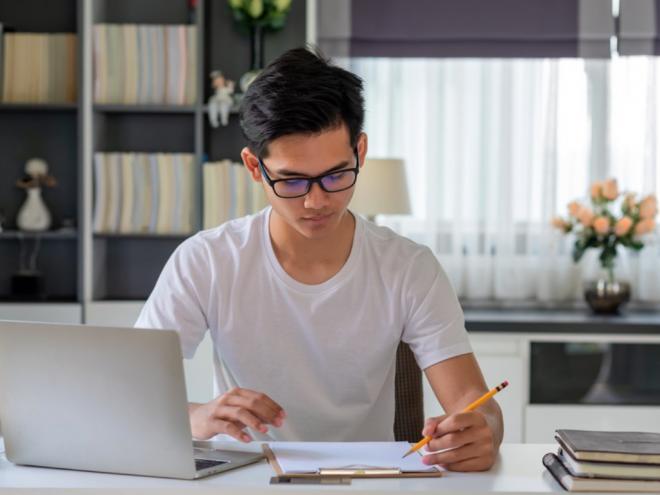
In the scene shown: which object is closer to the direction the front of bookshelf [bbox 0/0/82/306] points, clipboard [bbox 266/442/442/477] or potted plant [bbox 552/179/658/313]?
the clipboard

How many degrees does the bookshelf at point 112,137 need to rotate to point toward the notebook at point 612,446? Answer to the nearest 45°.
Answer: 0° — it already faces it

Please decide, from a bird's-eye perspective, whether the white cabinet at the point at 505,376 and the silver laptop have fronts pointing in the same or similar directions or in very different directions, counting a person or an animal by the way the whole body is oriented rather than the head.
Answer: very different directions

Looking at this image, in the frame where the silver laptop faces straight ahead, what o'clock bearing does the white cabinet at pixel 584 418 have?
The white cabinet is roughly at 12 o'clock from the silver laptop.

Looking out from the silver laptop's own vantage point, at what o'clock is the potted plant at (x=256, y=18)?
The potted plant is roughly at 11 o'clock from the silver laptop.

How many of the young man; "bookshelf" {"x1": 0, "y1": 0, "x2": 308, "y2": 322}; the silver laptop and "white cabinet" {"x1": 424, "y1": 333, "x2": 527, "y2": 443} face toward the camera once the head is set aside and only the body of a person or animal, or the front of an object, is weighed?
3

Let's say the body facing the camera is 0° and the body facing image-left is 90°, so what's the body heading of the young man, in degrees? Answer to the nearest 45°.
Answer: approximately 0°

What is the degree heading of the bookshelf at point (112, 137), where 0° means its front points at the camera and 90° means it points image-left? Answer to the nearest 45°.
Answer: approximately 0°

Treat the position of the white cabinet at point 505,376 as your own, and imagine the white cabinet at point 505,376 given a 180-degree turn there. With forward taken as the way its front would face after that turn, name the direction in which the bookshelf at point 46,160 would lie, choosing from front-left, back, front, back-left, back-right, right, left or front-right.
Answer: left

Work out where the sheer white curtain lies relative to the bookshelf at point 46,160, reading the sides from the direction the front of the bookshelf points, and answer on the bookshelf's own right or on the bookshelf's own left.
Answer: on the bookshelf's own left

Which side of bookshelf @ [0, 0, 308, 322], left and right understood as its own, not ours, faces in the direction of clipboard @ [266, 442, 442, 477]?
front

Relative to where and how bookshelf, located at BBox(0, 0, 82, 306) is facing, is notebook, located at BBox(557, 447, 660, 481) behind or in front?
in front
